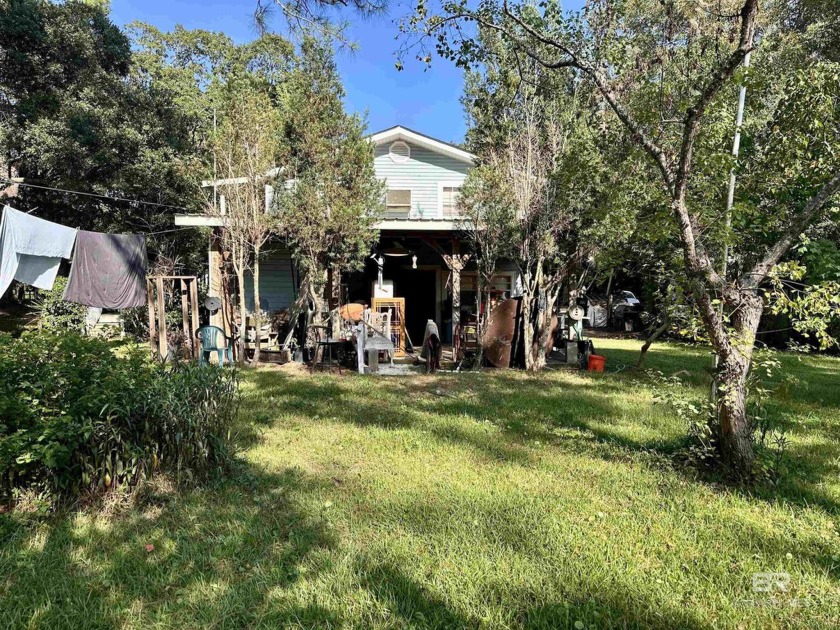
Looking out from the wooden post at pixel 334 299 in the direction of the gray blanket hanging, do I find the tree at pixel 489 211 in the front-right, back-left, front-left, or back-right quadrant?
back-left

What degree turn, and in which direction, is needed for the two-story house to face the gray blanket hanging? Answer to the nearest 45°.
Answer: approximately 45° to its right

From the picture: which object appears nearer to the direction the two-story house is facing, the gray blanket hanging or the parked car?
the gray blanket hanging

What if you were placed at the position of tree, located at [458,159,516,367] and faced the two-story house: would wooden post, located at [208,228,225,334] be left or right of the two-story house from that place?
left

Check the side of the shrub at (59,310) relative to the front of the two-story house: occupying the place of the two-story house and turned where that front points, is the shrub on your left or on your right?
on your right

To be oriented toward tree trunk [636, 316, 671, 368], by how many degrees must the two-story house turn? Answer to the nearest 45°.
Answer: approximately 45° to its left

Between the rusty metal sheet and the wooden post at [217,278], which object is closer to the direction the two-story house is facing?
the rusty metal sheet

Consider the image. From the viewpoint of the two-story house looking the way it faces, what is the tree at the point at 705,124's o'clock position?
The tree is roughly at 12 o'clock from the two-story house.

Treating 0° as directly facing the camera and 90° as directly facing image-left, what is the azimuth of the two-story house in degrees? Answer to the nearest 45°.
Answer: approximately 0°

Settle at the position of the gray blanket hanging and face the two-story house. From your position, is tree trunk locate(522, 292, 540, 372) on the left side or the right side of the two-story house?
right

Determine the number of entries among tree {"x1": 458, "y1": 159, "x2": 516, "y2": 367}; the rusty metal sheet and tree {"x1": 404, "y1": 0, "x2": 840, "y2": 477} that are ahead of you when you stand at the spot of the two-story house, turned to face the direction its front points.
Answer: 3
